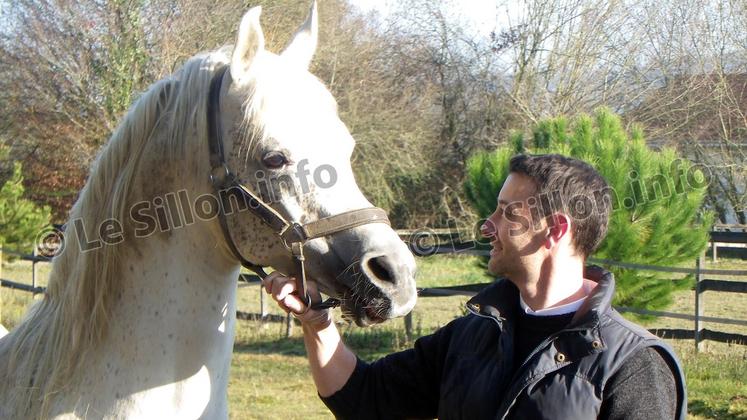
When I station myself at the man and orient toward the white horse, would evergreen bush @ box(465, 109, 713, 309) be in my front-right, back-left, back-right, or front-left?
back-right

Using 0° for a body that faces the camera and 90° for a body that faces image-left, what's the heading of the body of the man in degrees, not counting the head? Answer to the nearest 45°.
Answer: approximately 45°

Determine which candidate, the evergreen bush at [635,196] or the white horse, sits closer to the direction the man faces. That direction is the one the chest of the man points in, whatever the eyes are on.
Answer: the white horse

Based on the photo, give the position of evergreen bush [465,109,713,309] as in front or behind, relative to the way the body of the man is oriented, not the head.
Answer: behind

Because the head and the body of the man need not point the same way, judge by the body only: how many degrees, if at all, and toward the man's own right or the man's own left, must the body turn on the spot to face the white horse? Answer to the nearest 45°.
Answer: approximately 45° to the man's own right
